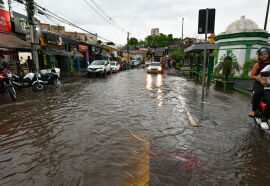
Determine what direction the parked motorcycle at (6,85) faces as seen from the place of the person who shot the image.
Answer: facing the viewer and to the right of the viewer

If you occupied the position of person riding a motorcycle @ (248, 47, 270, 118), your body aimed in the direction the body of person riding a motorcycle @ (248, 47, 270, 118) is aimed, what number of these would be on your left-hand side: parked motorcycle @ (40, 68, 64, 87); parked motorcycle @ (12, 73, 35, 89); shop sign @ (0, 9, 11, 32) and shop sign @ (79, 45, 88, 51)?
0

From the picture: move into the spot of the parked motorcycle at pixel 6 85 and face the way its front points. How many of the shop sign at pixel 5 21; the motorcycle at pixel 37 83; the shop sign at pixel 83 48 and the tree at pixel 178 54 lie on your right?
0

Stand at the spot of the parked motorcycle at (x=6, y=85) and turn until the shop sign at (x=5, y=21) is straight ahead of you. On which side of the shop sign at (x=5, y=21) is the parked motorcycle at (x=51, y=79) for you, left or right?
right

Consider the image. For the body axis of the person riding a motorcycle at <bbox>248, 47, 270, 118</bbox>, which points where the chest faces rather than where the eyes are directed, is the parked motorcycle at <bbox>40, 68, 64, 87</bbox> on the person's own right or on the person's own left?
on the person's own right

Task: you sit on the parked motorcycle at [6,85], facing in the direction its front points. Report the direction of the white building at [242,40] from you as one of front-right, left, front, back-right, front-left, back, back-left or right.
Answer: front-left

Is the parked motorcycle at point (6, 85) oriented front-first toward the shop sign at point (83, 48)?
no

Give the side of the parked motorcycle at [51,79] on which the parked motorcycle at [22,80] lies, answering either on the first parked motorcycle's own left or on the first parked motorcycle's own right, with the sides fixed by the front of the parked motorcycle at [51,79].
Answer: on the first parked motorcycle's own right
